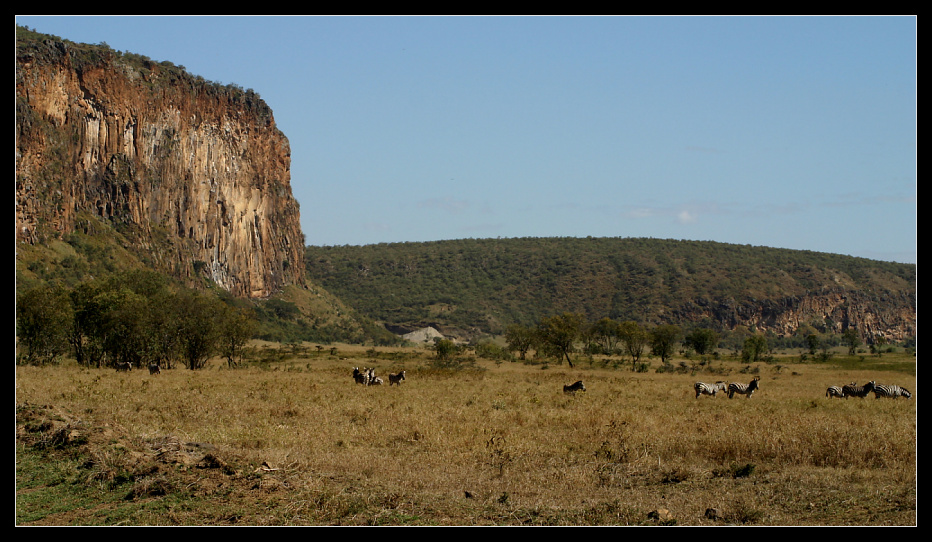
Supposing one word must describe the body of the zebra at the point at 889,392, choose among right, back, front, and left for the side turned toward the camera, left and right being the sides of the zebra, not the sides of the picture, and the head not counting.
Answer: right

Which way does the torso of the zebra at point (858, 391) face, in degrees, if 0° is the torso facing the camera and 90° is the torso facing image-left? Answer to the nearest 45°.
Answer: approximately 270°

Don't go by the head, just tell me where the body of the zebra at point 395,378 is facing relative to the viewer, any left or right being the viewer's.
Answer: facing to the right of the viewer

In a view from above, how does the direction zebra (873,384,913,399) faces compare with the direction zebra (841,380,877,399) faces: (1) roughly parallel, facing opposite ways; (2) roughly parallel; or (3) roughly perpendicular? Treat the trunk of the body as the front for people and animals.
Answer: roughly parallel

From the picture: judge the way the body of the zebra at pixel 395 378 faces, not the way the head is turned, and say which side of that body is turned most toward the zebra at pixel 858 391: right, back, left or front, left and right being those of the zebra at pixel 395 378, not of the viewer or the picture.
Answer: front
